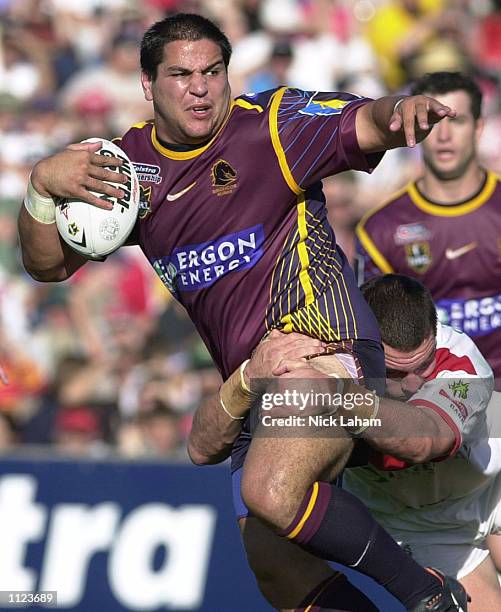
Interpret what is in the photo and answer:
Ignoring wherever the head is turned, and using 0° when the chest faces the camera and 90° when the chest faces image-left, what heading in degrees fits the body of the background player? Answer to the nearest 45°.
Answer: approximately 0°

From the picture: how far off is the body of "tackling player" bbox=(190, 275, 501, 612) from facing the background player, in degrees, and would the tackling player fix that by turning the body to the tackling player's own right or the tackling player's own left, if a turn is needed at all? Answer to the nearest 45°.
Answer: approximately 135° to the tackling player's own right

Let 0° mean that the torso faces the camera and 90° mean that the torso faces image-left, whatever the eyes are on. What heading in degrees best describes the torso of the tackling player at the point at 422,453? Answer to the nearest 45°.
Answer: approximately 45°

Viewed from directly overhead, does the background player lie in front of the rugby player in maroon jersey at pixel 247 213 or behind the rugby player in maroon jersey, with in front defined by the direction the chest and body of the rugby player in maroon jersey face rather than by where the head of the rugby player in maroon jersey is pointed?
behind

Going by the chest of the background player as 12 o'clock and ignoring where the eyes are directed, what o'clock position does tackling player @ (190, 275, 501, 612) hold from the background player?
The tackling player is roughly at 12 o'clock from the background player.
